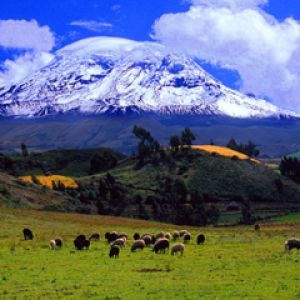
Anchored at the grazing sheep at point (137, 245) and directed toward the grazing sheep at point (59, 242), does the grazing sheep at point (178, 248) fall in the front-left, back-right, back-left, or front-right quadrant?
back-left

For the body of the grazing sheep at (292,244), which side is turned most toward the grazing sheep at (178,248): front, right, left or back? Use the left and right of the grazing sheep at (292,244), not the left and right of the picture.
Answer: front

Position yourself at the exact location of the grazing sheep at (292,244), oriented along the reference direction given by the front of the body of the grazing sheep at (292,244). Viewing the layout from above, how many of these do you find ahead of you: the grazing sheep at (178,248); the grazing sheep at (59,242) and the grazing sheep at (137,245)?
3

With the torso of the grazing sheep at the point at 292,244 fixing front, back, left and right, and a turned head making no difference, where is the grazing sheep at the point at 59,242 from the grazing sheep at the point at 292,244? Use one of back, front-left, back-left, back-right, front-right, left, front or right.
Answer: front

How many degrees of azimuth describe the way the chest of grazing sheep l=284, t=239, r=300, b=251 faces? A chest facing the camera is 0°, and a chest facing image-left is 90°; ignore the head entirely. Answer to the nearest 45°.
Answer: approximately 90°

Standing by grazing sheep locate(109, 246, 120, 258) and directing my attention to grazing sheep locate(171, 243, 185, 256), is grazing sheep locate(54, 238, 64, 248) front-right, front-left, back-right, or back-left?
back-left

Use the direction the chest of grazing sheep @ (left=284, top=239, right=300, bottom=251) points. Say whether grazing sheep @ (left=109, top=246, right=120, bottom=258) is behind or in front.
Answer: in front

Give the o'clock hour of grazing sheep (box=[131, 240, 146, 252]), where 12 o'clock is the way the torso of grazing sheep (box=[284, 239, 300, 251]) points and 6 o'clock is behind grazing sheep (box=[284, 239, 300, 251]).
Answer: grazing sheep (box=[131, 240, 146, 252]) is roughly at 12 o'clock from grazing sheep (box=[284, 239, 300, 251]).

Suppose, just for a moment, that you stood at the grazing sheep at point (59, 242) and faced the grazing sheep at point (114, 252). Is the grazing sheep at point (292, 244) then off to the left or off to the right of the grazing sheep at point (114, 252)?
left
